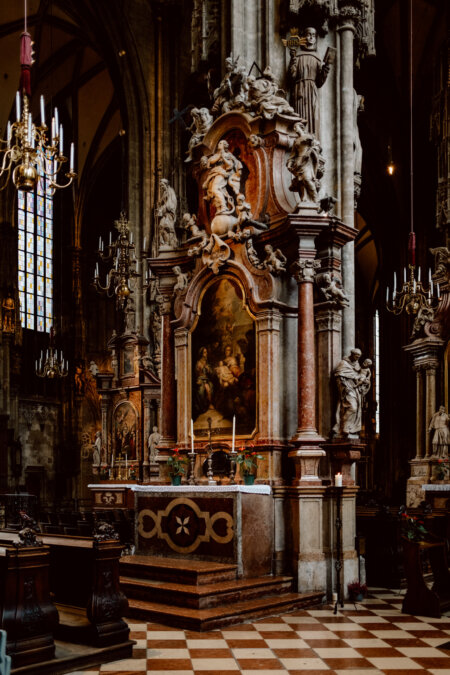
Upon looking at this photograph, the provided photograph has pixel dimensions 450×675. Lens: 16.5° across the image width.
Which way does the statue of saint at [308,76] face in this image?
toward the camera

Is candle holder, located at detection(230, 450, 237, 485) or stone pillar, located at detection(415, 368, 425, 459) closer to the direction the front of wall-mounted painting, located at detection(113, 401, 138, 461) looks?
the candle holder

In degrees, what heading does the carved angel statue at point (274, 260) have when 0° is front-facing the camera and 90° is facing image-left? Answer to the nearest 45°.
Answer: approximately 45°

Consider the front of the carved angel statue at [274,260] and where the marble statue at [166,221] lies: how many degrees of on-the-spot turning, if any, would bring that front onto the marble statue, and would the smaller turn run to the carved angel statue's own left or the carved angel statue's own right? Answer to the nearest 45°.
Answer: approximately 90° to the carved angel statue's own right

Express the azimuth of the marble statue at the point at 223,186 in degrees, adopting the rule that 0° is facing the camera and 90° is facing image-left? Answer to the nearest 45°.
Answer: approximately 0°

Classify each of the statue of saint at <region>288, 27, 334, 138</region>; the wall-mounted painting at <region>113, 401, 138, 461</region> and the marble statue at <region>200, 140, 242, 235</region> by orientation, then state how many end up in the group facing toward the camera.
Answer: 3

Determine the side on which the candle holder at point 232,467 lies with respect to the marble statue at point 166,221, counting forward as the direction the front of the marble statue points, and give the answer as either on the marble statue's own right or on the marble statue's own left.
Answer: on the marble statue's own left

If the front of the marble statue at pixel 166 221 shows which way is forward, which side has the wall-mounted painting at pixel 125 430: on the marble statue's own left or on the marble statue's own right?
on the marble statue's own right

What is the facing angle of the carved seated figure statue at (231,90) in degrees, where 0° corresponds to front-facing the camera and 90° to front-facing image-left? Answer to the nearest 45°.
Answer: approximately 45°

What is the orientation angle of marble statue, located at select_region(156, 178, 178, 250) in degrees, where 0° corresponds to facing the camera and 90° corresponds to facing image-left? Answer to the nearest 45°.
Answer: approximately 45°
